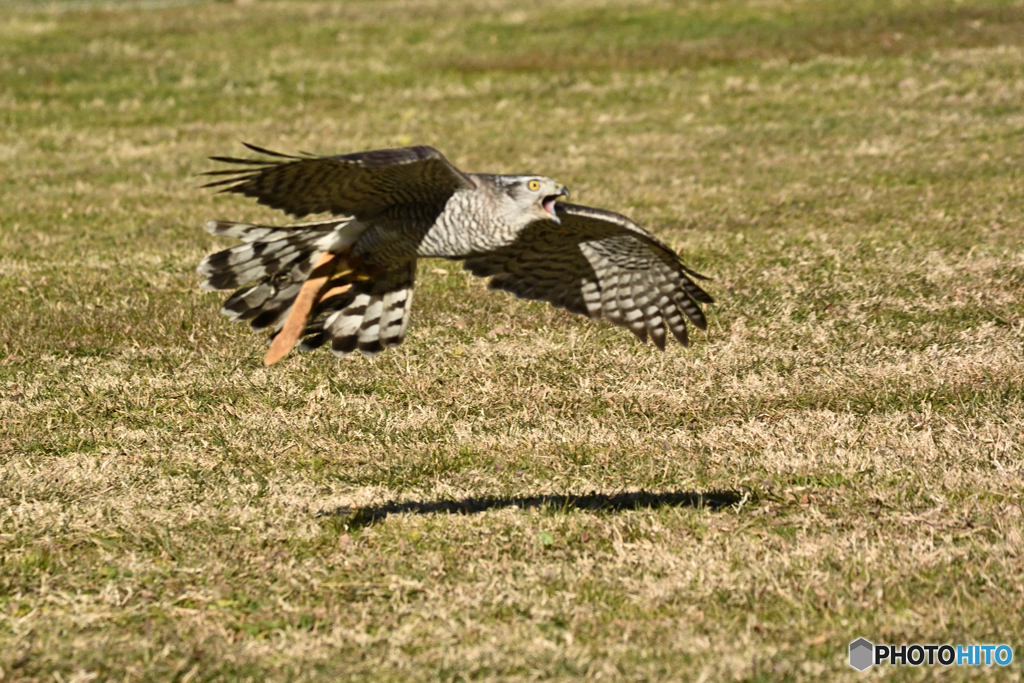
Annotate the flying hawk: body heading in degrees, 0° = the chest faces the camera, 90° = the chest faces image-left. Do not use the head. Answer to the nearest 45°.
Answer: approximately 315°
